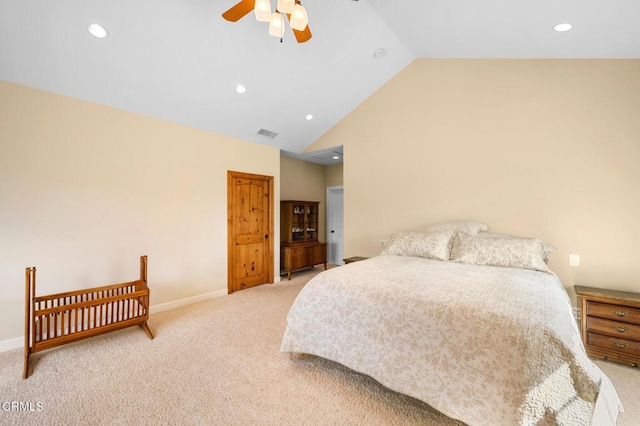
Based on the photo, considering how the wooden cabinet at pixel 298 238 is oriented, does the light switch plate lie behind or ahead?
ahead

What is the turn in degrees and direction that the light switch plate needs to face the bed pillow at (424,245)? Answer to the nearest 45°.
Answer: approximately 45° to its right

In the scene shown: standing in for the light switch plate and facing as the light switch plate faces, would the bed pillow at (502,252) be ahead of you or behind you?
ahead

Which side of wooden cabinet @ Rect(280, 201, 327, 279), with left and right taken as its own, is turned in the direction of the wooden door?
right

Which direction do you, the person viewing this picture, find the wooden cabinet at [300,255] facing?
facing the viewer and to the right of the viewer

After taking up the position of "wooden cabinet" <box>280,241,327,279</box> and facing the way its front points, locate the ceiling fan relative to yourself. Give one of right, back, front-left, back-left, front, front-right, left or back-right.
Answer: front-right

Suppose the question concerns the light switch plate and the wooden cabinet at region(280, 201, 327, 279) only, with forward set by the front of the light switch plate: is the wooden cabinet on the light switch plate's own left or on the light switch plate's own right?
on the light switch plate's own right

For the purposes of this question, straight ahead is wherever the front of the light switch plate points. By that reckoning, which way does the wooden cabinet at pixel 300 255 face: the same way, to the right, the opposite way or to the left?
to the left

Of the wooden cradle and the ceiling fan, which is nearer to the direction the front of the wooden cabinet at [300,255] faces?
the ceiling fan
